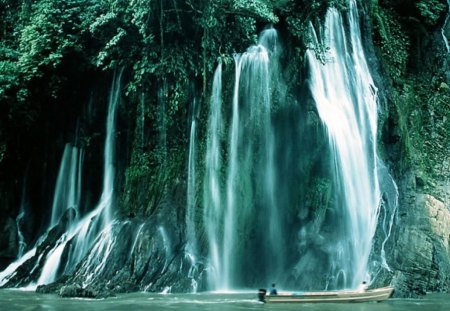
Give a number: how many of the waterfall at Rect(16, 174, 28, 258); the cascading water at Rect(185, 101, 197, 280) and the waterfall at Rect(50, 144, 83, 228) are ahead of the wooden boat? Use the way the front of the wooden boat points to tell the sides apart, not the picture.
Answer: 0

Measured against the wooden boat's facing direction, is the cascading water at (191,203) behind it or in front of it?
behind

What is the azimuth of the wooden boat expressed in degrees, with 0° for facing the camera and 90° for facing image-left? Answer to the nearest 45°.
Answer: approximately 270°

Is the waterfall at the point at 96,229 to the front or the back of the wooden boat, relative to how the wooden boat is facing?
to the back

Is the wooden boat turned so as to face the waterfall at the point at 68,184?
no

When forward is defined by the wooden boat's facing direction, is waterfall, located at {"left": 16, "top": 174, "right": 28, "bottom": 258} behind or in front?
behind

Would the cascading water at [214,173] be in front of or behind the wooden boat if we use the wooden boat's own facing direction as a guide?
behind
